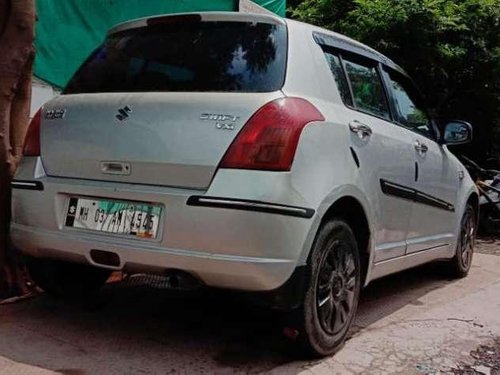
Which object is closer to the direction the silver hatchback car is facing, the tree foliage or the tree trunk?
the tree foliage

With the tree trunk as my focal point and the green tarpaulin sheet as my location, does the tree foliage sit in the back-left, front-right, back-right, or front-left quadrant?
back-left

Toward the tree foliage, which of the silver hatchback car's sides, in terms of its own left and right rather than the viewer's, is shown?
front

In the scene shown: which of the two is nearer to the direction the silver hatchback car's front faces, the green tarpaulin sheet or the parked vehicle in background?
the parked vehicle in background

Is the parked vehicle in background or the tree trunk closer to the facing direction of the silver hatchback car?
the parked vehicle in background

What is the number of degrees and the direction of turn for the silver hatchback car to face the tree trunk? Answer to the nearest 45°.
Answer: approximately 90° to its left

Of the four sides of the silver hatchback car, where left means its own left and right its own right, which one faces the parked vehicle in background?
front

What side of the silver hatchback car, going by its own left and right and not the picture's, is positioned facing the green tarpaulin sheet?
left

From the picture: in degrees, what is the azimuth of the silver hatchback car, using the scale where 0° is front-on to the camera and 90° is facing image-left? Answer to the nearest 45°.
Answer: approximately 225°
